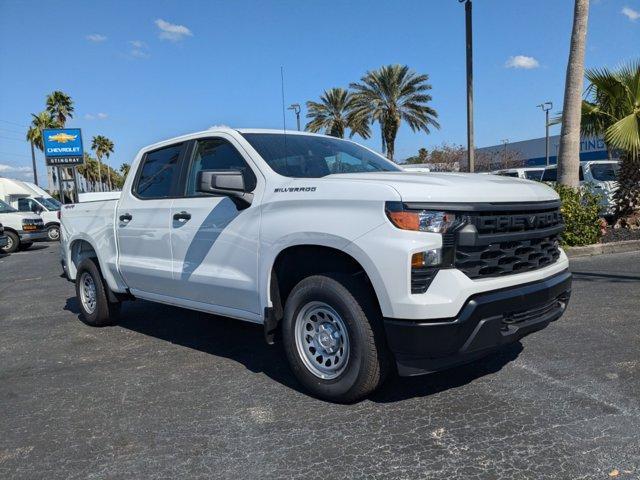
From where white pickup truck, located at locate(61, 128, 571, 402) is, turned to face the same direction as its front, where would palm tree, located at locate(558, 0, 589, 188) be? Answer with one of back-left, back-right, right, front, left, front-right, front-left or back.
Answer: left

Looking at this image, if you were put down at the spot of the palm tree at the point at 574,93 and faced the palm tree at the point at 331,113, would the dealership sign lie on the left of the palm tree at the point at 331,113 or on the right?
left

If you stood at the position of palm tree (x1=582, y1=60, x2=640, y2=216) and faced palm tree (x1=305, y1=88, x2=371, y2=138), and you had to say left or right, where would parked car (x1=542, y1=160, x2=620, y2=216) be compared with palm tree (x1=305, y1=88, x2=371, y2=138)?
right

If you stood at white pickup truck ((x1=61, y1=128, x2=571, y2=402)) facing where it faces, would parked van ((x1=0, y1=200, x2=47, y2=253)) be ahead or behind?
behind

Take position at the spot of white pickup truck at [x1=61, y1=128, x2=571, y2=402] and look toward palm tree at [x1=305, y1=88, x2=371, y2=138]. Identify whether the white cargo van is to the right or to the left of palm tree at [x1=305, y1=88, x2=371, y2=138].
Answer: left

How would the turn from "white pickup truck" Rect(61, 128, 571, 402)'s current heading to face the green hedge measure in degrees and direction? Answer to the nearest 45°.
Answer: approximately 90° to its left

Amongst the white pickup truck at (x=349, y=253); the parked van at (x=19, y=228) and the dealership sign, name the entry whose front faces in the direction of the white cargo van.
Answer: the dealership sign

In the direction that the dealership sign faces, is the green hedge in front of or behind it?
in front

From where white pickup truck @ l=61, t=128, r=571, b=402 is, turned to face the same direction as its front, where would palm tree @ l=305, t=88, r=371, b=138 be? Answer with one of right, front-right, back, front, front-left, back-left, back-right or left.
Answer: back-left
